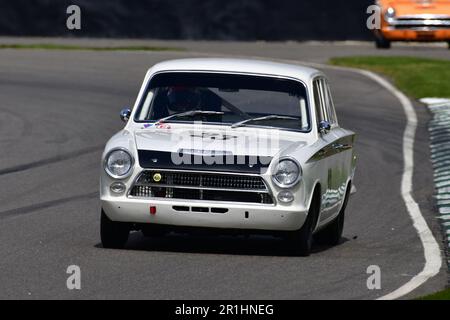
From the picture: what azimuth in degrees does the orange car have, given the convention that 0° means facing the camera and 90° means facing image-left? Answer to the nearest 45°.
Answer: approximately 0°

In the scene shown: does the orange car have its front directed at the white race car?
yes
